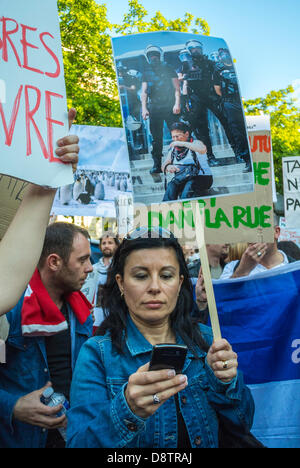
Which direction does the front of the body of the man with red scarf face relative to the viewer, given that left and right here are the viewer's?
facing the viewer and to the right of the viewer

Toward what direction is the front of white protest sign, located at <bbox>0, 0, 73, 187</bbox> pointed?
toward the camera

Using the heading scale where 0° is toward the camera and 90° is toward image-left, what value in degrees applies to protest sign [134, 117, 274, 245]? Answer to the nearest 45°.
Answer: approximately 0°

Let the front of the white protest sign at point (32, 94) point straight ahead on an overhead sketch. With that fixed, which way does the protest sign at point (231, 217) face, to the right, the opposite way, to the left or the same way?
the same way

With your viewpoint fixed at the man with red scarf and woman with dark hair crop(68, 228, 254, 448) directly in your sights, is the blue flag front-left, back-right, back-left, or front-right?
front-left

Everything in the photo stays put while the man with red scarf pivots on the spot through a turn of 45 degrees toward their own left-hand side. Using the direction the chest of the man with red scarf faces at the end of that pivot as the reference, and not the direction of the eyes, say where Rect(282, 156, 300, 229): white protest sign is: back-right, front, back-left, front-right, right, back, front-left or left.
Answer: front-left

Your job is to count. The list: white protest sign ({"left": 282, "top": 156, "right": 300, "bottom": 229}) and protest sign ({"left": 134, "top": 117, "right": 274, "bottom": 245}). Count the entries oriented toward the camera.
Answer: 2

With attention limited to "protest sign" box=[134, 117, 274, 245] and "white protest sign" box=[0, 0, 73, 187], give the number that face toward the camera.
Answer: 2

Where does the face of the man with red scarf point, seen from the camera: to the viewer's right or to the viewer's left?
to the viewer's right

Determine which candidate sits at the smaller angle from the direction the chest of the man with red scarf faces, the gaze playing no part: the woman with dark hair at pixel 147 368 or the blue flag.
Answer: the woman with dark hair

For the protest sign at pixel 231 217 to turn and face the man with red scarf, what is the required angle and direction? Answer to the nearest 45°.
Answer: approximately 45° to its right
